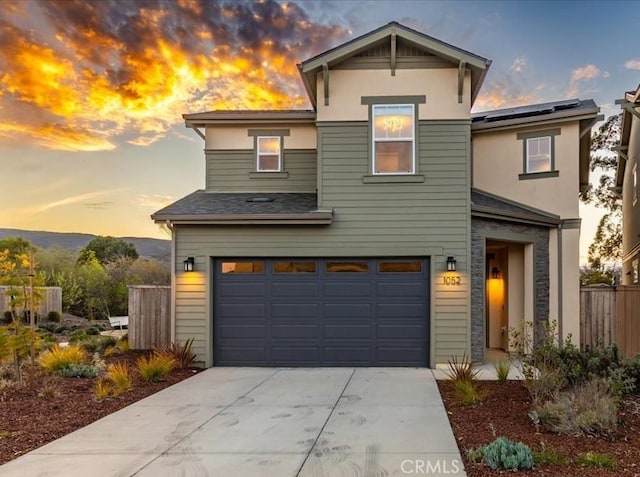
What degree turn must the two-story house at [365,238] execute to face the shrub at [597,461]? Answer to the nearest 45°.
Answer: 0° — it already faces it

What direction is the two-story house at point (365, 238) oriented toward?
toward the camera

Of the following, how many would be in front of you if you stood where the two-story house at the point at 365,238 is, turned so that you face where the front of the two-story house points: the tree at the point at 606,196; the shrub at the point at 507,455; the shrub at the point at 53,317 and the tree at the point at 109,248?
1

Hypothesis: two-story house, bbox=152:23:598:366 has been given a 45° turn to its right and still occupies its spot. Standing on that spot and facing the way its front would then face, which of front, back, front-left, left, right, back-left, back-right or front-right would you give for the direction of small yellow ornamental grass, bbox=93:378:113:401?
front

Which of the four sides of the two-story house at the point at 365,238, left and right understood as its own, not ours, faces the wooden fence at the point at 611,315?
left

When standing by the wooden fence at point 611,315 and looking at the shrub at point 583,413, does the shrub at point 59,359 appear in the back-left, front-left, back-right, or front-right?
front-right

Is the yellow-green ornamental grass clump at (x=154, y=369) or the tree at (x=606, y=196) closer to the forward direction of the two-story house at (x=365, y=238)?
the yellow-green ornamental grass clump

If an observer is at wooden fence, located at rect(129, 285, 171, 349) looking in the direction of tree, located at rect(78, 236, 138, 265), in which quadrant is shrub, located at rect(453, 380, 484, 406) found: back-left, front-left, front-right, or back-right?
back-right

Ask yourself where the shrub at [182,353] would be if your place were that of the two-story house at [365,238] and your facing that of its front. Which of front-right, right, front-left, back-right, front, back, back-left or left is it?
right

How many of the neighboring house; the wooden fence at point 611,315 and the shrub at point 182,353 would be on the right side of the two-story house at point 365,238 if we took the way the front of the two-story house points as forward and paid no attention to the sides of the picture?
1

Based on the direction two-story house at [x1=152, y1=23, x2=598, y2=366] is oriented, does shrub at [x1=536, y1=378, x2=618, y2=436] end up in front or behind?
in front

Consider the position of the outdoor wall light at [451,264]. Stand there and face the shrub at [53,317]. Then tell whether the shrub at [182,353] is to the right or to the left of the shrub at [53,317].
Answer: left
